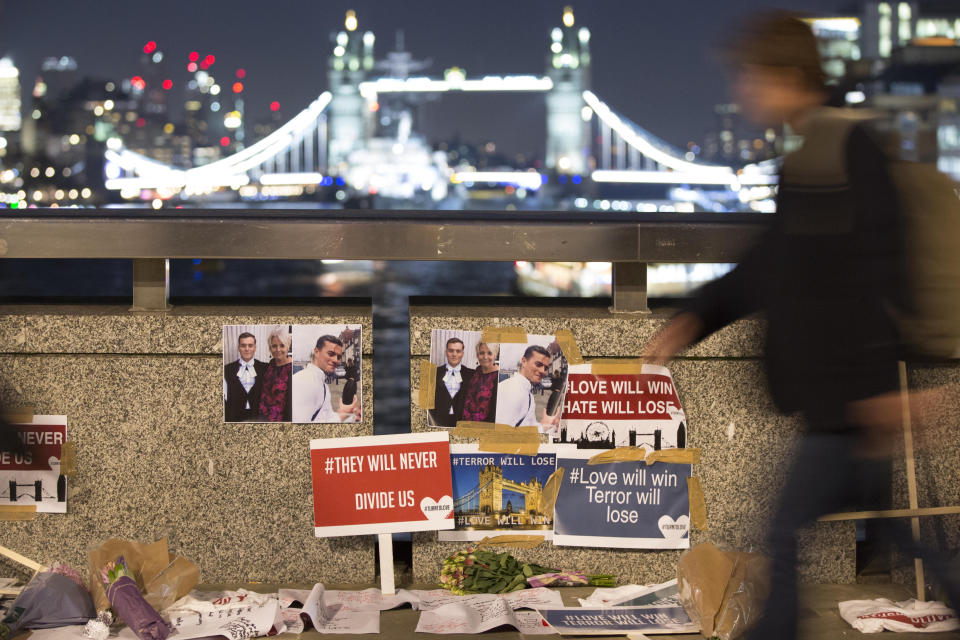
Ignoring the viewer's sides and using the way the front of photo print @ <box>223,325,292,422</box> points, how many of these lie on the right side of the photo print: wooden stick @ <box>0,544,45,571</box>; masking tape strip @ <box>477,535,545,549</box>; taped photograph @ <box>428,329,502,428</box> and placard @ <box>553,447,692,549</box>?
1

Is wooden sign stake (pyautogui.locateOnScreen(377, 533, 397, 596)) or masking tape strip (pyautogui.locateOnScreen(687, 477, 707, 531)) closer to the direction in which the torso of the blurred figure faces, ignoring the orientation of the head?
the wooden sign stake

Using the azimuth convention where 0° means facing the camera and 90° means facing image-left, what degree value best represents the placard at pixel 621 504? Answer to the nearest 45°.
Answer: approximately 0°

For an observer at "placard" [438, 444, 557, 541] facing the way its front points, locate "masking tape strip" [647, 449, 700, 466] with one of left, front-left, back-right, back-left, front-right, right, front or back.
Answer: left

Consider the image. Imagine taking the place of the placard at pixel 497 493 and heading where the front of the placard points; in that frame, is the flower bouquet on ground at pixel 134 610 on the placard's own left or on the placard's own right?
on the placard's own right

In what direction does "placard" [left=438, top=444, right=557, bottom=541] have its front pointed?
toward the camera

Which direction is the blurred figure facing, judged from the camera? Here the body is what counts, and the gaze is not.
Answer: to the viewer's left

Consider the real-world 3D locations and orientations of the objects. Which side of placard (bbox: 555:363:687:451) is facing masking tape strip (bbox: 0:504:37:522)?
right

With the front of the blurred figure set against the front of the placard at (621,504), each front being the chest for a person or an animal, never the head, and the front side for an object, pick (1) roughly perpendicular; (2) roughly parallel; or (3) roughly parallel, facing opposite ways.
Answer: roughly perpendicular

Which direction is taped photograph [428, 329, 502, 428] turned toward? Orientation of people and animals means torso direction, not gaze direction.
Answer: toward the camera

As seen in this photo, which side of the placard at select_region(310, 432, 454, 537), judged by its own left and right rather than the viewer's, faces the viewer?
front

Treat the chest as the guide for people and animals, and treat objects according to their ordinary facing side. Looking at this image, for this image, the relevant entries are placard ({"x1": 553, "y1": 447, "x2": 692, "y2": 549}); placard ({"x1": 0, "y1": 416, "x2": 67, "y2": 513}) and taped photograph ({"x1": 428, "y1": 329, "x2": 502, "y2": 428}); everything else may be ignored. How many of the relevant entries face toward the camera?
3

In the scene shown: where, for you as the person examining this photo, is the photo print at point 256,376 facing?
facing the viewer
